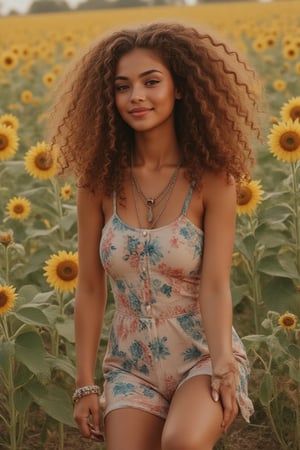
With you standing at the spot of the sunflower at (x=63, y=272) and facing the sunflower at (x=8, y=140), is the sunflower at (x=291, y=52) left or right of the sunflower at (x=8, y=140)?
right

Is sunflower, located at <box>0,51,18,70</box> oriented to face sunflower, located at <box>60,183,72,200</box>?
yes

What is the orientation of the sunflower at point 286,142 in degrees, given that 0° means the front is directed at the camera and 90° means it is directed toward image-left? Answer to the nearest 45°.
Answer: approximately 0°

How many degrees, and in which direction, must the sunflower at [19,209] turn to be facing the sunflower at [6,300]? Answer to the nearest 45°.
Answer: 0° — it already faces it

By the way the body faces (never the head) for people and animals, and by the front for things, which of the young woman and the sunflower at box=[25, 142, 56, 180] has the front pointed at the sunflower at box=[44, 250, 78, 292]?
the sunflower at box=[25, 142, 56, 180]
